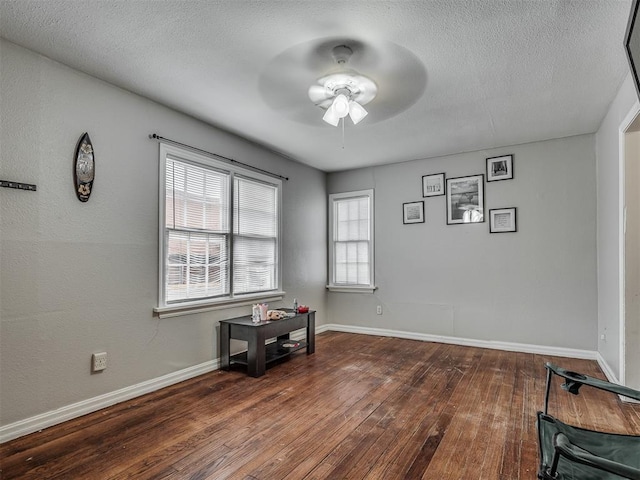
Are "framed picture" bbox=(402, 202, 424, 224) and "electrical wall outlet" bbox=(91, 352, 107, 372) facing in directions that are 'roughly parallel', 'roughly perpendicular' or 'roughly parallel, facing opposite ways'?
roughly perpendicular

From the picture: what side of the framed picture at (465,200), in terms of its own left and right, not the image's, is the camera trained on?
front

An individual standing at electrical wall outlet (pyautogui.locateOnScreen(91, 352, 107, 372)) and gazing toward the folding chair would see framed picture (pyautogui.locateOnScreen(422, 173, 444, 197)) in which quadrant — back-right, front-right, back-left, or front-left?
front-left

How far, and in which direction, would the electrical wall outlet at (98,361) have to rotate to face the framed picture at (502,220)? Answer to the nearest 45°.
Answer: approximately 45° to its left

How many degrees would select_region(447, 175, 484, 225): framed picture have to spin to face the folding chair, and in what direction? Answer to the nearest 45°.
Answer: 0° — it already faces it

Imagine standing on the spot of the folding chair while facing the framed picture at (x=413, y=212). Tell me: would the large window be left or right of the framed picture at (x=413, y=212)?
left

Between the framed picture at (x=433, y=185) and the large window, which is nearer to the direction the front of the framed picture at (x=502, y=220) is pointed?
the large window

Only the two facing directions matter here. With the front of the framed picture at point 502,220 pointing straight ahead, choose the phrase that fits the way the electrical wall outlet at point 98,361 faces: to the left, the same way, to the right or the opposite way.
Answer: to the left

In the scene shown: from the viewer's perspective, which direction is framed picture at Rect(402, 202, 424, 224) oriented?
toward the camera

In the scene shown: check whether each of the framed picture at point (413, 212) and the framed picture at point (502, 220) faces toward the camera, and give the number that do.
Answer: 2

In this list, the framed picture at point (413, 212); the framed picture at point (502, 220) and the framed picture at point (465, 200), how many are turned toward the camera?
3

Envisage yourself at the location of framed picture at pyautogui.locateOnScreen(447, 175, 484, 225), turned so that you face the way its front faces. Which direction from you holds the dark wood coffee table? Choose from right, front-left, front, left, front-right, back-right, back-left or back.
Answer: front-right

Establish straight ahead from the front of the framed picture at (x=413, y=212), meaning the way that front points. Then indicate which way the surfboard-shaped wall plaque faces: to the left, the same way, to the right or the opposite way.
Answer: to the left

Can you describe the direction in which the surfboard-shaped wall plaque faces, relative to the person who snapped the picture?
facing the viewer and to the right of the viewer

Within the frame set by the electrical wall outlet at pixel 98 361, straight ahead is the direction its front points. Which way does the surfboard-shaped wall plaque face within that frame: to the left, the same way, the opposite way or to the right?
the same way

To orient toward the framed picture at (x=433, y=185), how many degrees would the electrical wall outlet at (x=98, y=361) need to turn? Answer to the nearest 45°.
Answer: approximately 45° to its left

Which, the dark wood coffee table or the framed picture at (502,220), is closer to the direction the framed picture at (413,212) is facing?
the dark wood coffee table

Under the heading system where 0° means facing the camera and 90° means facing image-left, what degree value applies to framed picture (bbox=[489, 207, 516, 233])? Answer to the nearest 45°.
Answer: approximately 0°

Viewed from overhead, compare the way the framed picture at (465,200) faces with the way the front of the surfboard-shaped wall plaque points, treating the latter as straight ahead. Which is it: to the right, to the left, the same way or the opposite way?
to the right

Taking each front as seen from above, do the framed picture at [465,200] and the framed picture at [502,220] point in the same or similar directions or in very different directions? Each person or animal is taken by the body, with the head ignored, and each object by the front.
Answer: same or similar directions
